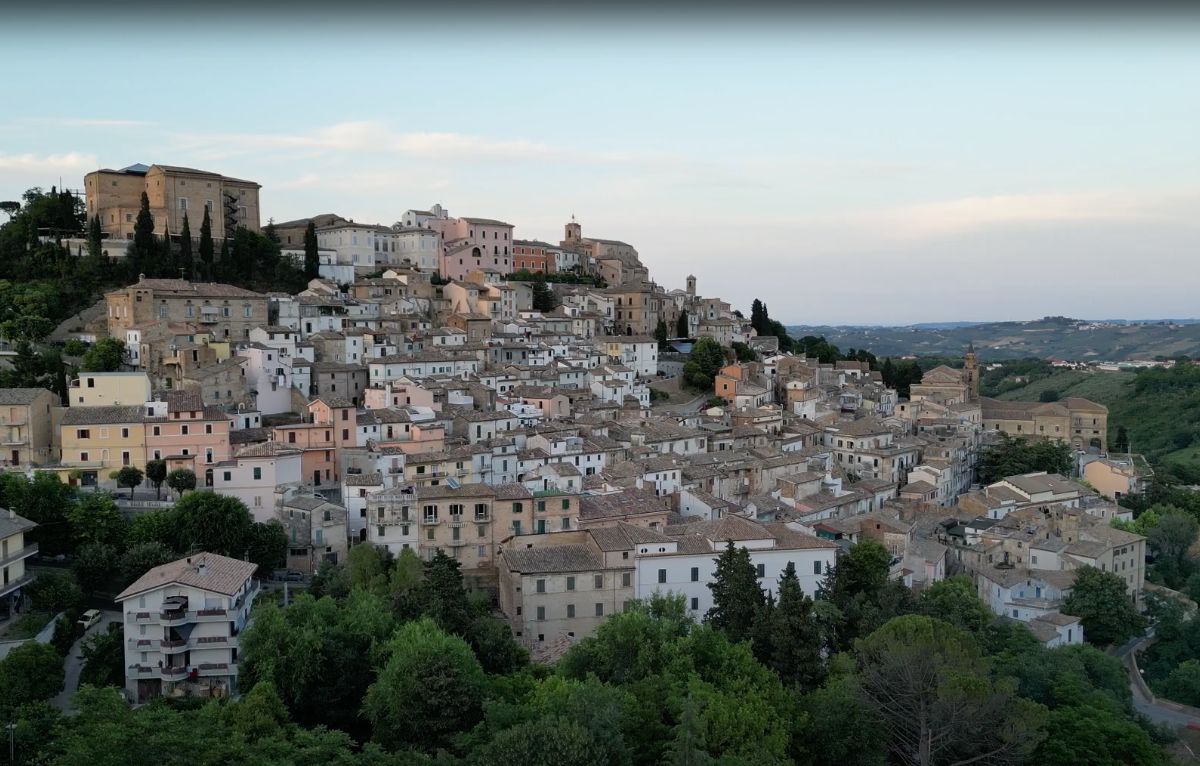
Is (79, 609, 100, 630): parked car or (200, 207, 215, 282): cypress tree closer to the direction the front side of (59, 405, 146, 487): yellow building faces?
the parked car

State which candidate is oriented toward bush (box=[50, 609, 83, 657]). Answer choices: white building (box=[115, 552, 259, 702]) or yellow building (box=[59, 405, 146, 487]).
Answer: the yellow building

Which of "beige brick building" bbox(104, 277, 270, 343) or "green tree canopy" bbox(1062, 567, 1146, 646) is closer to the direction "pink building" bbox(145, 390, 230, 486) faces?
the green tree canopy

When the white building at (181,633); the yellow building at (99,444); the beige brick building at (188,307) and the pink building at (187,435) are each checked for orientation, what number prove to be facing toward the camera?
4

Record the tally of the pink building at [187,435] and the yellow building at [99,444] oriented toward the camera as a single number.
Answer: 2

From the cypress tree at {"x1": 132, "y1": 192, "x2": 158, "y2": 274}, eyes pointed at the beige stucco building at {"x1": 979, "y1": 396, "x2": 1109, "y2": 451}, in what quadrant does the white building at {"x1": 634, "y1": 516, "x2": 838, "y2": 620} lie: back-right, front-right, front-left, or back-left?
front-right

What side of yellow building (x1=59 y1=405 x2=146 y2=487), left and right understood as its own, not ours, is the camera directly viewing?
front

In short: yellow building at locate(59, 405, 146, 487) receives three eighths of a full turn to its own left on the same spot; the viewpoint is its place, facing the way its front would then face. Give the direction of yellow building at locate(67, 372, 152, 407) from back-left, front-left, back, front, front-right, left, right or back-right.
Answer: front-left

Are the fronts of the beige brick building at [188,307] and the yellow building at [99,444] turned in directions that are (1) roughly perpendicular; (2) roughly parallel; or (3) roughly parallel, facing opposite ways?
roughly parallel

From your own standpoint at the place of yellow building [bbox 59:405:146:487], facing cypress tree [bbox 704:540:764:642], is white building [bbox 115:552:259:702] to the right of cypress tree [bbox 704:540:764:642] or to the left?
right

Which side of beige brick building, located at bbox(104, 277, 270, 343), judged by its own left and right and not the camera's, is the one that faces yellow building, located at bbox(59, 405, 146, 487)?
front

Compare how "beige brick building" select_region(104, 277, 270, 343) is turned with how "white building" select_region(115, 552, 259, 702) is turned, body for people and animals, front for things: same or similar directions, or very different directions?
same or similar directions

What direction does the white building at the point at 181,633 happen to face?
toward the camera

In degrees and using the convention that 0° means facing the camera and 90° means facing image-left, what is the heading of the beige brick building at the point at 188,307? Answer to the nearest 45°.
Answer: approximately 0°

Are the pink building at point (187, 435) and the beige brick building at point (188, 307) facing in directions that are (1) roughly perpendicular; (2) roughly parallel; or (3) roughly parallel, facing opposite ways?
roughly parallel

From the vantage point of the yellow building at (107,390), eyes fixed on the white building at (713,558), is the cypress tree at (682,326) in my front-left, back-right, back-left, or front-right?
front-left

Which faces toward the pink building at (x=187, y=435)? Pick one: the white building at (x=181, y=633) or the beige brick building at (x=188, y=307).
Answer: the beige brick building

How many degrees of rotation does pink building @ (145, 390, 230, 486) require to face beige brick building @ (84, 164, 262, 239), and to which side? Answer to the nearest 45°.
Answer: approximately 180°
